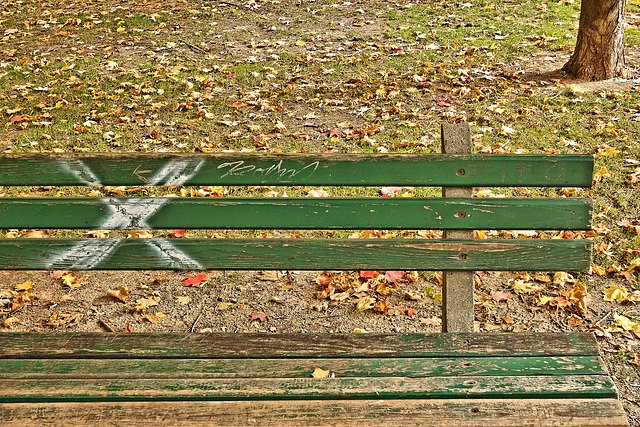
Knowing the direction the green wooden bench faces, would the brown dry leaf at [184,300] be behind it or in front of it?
behind

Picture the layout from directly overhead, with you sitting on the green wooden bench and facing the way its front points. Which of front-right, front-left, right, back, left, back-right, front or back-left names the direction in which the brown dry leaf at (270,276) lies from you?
back

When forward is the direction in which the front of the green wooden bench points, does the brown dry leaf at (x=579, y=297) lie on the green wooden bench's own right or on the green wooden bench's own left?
on the green wooden bench's own left

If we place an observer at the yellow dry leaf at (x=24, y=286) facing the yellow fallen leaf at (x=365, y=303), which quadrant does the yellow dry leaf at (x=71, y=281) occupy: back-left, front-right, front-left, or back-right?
front-left

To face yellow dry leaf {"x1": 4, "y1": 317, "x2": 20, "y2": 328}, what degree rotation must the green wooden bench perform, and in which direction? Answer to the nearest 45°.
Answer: approximately 135° to its right

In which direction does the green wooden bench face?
toward the camera

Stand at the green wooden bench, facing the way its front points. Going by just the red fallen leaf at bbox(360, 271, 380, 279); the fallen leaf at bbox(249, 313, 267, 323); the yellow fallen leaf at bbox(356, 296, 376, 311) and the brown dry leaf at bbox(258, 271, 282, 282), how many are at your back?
4

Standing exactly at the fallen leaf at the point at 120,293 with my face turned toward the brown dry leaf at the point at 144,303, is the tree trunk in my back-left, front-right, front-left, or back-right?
front-left

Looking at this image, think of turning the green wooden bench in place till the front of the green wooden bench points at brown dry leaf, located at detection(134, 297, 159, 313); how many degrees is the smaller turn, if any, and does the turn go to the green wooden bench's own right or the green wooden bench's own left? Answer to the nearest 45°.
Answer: approximately 135° to the green wooden bench's own right

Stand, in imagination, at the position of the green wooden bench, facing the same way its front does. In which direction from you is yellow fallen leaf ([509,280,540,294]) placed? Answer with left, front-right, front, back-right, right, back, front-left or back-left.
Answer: back-left

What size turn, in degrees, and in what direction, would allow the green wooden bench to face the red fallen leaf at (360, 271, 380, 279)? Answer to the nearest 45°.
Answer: approximately 180°

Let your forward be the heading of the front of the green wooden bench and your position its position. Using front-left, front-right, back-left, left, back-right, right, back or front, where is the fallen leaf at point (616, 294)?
back-left

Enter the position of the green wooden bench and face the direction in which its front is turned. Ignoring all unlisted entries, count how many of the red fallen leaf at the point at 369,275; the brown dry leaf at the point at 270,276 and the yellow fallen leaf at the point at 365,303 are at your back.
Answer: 3

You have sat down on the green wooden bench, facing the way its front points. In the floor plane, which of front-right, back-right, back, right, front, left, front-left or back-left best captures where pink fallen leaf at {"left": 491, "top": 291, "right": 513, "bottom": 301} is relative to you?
back-left

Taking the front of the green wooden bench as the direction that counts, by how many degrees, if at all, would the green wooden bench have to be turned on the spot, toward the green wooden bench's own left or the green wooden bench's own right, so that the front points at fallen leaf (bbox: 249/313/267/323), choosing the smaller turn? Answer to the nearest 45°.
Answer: approximately 180°
